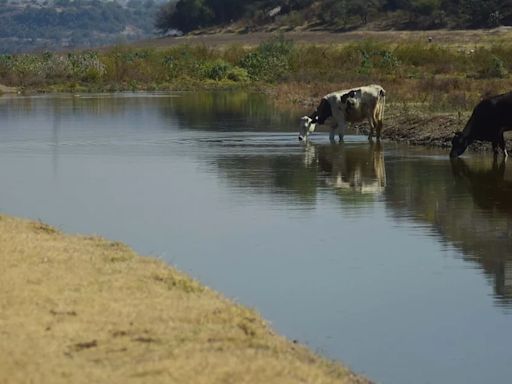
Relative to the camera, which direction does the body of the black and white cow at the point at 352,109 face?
to the viewer's left

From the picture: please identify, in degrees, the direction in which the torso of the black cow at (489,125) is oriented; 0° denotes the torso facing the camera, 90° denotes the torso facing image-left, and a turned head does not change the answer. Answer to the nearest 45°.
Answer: approximately 90°
